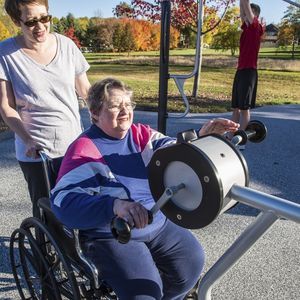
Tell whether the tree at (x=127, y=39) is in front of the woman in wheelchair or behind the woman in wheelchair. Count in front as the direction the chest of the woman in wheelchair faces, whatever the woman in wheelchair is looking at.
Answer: behind

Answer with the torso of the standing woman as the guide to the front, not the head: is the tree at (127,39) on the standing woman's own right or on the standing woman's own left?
on the standing woman's own left

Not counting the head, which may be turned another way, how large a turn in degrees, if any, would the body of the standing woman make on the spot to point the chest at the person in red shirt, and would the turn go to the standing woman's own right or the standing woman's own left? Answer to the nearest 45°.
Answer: approximately 90° to the standing woman's own left

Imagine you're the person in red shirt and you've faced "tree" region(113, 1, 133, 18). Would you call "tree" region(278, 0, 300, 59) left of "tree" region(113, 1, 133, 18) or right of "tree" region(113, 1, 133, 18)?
right

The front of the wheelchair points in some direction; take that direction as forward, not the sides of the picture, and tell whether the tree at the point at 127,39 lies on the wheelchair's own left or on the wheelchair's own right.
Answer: on the wheelchair's own left

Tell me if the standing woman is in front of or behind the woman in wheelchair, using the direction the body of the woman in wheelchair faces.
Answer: behind

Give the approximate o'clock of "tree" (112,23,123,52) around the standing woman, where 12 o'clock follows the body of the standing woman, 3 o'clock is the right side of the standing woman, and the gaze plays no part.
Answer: The tree is roughly at 8 o'clock from the standing woman.

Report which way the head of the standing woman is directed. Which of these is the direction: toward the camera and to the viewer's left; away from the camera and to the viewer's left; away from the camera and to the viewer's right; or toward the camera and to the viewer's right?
toward the camera and to the viewer's right
